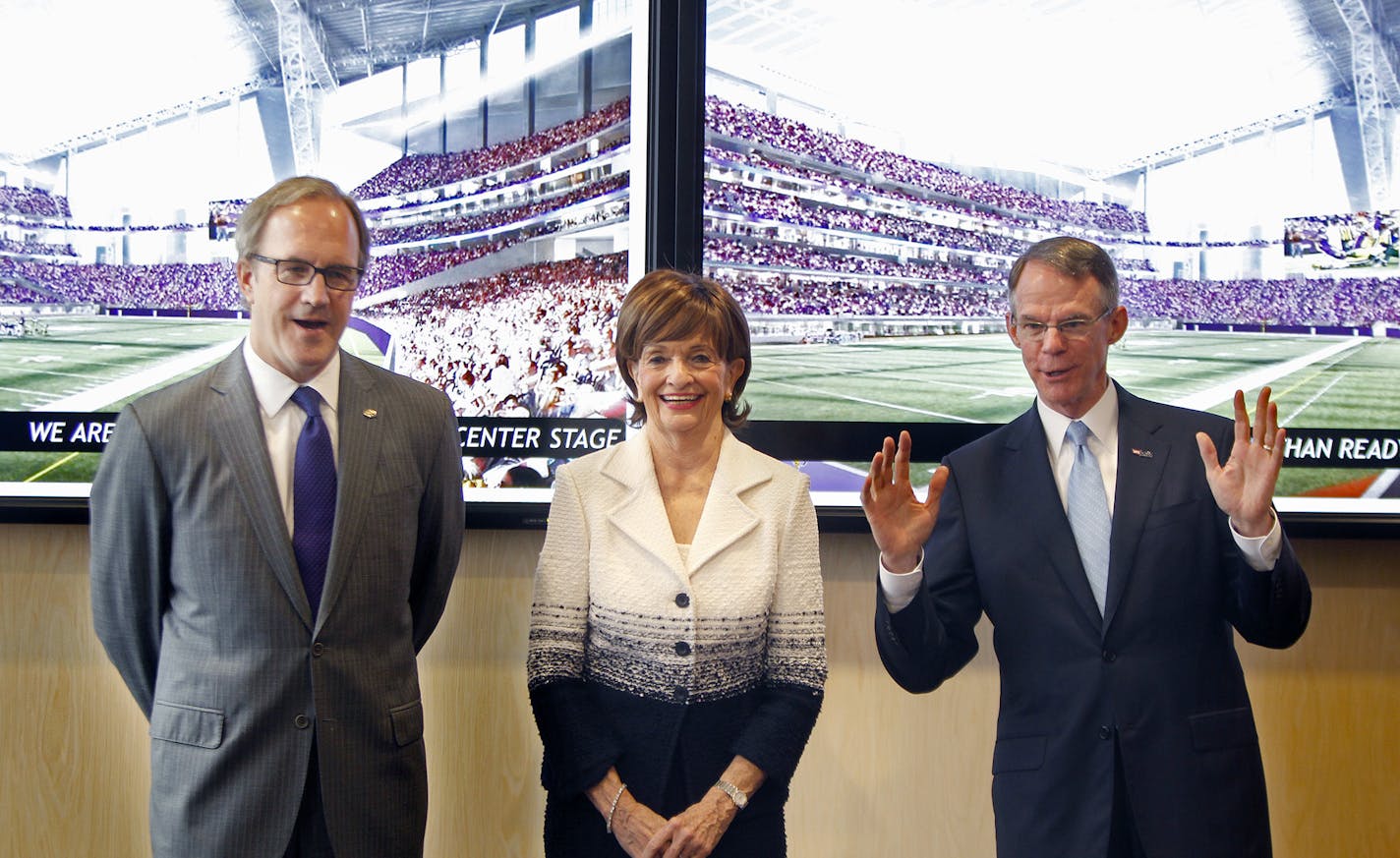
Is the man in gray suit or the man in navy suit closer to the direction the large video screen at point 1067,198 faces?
the man in navy suit

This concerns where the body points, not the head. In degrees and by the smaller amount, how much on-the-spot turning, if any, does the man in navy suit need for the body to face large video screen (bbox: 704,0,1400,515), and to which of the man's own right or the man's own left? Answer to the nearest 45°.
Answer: approximately 180°

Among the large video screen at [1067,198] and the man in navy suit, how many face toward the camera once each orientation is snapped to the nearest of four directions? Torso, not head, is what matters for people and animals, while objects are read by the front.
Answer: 2

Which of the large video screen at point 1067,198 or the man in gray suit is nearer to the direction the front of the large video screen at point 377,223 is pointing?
the man in gray suit

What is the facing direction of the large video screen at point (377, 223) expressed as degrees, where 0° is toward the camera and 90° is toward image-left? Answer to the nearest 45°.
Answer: approximately 0°

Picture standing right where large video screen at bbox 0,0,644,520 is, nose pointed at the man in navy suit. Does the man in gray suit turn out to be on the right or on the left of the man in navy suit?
right

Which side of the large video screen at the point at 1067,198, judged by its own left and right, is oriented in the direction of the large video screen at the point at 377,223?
right

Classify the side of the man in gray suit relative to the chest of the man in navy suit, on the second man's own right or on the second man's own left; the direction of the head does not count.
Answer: on the second man's own right

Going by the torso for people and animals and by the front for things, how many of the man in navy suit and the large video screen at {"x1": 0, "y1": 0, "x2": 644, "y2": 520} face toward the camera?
2

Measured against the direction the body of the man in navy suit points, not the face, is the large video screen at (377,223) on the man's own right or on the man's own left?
on the man's own right
